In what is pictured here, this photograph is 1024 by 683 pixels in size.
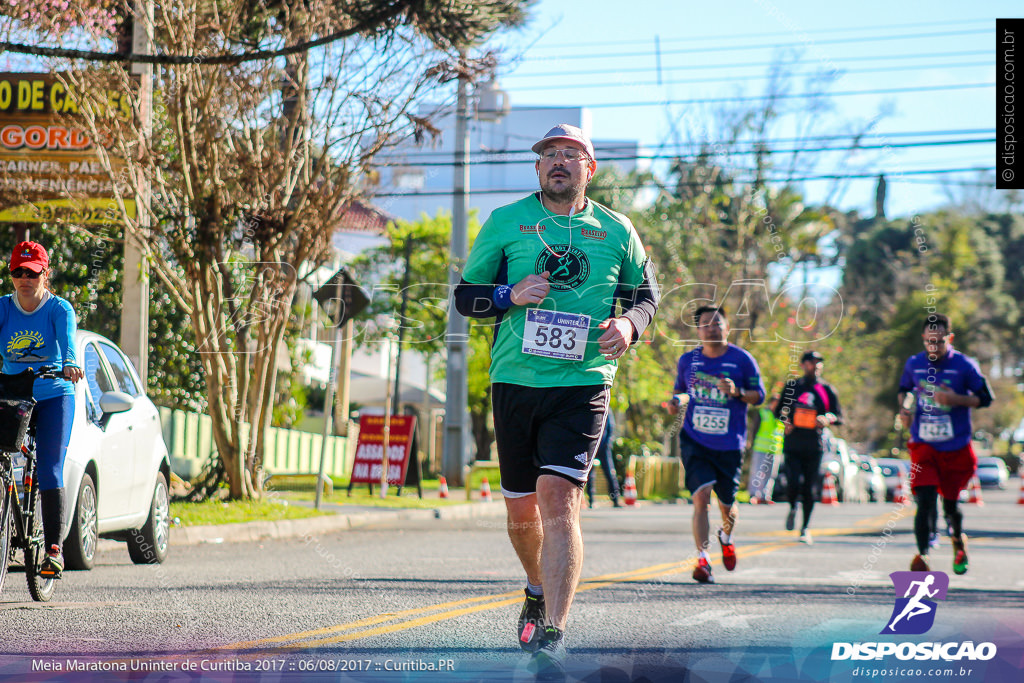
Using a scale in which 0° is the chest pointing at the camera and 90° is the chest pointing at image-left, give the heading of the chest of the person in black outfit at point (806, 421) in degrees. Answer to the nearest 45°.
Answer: approximately 0°

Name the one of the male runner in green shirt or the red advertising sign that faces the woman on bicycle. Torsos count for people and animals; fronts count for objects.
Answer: the red advertising sign

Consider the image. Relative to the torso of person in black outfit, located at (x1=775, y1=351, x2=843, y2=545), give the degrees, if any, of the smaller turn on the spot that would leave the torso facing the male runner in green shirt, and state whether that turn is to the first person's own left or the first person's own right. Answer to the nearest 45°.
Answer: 0° — they already face them

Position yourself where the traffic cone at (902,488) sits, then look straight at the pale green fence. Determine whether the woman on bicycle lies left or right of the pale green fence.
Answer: left

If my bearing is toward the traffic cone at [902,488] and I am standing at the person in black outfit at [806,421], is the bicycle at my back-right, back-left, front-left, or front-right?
back-left

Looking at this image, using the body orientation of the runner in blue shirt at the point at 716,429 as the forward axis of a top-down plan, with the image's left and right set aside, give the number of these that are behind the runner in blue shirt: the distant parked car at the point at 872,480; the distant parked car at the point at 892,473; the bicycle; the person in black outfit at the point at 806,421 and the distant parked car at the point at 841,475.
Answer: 4

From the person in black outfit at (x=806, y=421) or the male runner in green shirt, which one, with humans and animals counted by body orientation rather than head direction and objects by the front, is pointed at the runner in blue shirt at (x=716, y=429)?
the person in black outfit

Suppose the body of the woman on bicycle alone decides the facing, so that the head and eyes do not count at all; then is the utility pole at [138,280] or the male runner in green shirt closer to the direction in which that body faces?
the male runner in green shirt

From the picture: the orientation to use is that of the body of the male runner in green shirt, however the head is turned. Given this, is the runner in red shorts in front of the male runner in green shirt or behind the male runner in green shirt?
behind

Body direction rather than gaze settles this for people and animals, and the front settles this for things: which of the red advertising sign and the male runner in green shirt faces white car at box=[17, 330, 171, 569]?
the red advertising sign

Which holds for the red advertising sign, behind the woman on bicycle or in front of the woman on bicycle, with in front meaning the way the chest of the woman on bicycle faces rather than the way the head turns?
behind
